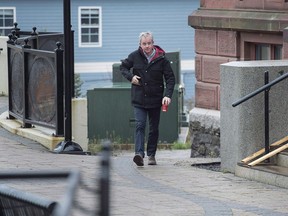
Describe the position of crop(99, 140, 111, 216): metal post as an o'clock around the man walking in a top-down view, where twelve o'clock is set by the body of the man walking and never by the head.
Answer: The metal post is roughly at 12 o'clock from the man walking.

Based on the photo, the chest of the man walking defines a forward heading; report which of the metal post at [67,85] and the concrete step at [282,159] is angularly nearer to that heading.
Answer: the concrete step

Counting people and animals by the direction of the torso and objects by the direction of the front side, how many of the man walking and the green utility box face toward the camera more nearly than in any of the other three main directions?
2

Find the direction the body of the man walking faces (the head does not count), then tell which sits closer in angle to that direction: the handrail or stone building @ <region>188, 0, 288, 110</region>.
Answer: the handrail

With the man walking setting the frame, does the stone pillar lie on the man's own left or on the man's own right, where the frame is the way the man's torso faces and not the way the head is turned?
on the man's own left

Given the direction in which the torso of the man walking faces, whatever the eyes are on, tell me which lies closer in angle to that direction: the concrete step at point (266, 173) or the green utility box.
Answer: the concrete step

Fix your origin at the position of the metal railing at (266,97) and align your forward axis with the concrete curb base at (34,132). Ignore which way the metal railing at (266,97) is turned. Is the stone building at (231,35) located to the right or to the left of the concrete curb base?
right

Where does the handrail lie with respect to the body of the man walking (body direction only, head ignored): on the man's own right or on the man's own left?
on the man's own left

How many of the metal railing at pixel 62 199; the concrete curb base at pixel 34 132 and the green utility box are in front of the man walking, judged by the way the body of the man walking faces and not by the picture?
1

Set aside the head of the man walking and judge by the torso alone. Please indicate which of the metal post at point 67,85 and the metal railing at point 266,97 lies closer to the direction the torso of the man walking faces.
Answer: the metal railing

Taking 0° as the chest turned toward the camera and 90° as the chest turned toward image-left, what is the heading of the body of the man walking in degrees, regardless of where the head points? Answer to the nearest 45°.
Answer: approximately 0°

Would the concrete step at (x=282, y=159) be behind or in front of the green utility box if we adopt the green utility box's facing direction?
in front

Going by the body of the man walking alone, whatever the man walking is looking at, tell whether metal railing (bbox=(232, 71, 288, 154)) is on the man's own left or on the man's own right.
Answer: on the man's own left
